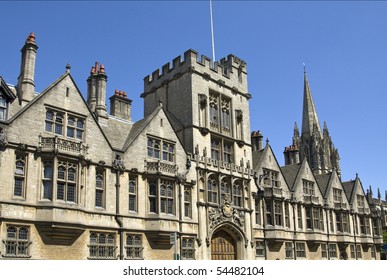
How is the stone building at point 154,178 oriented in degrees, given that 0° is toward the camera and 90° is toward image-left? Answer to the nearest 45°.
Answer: approximately 315°
